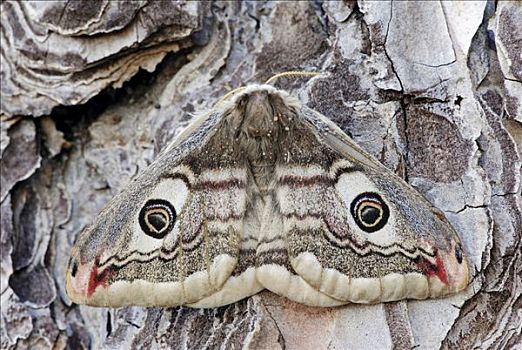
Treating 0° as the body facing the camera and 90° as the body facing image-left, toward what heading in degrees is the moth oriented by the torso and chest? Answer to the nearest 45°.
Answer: approximately 180°
